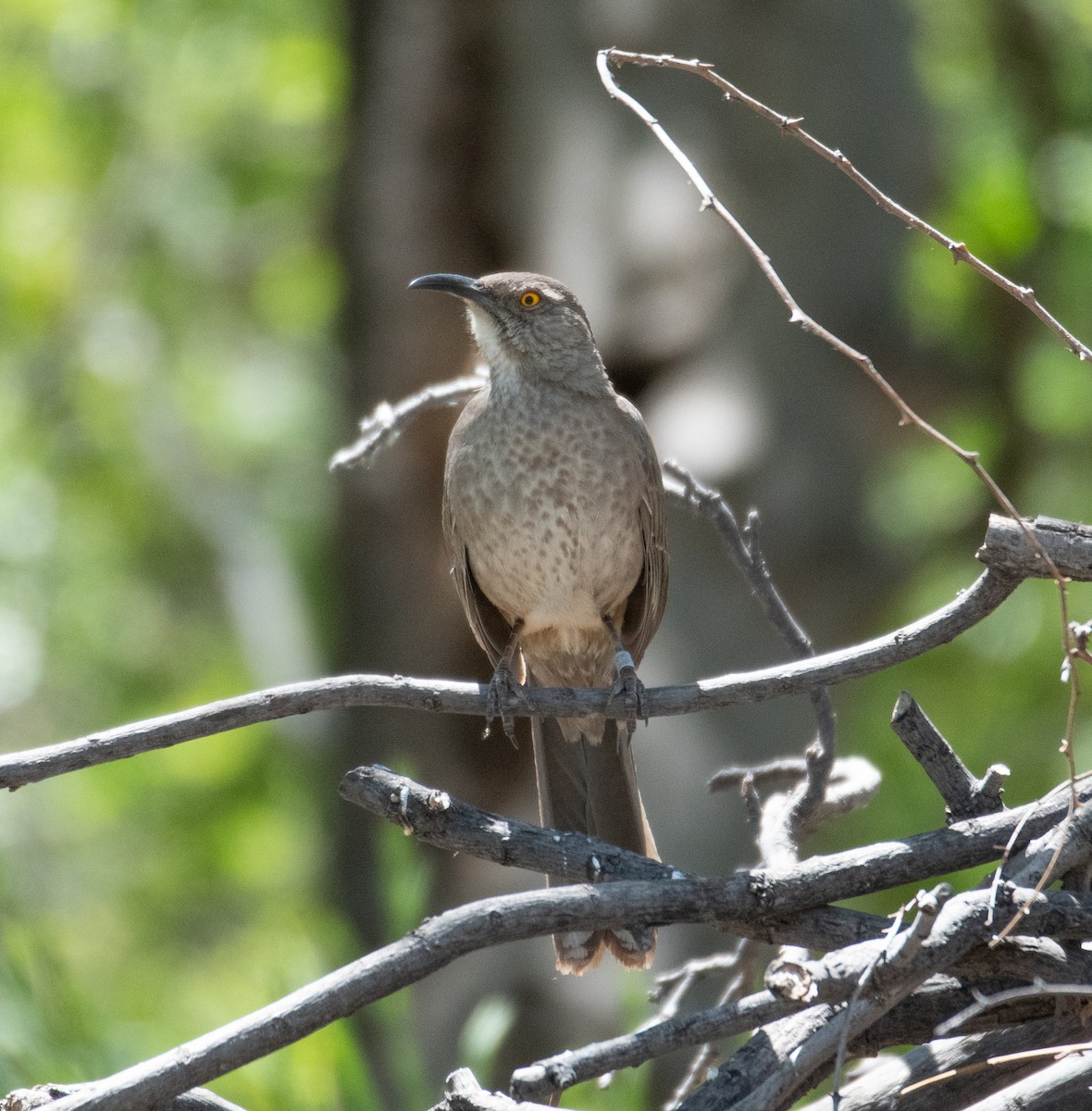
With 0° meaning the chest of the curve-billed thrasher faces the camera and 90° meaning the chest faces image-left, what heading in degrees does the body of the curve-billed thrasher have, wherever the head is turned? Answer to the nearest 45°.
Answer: approximately 0°
